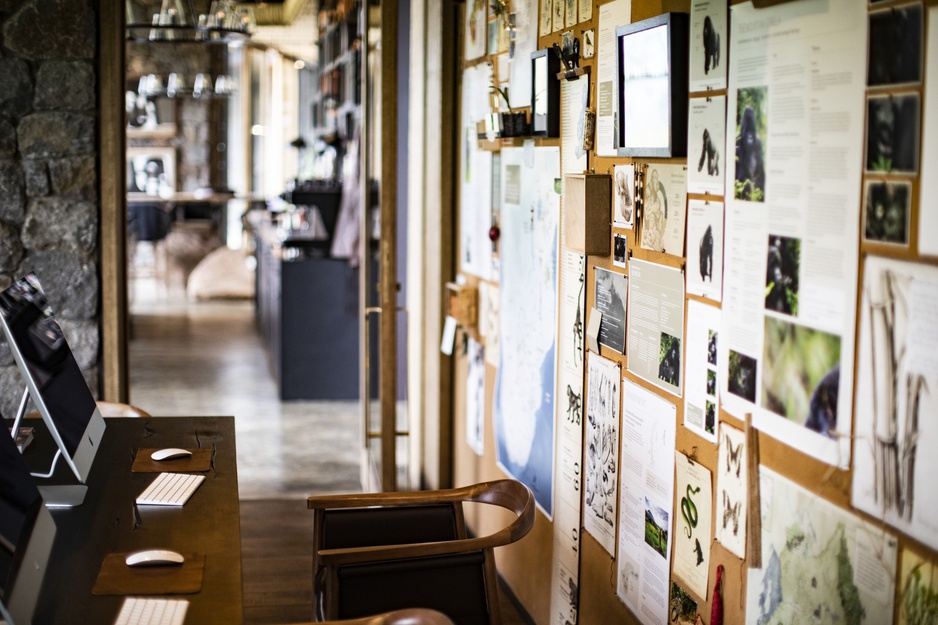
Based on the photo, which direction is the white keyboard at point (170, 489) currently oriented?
to the viewer's right

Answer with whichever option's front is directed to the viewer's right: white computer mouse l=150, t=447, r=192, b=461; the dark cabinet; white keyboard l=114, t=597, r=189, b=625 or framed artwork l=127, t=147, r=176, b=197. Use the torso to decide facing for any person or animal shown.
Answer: the white keyboard

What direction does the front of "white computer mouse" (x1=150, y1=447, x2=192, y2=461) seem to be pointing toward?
to the viewer's left

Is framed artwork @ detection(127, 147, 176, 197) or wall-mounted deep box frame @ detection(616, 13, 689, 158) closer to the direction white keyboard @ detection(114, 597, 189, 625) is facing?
the wall-mounted deep box frame

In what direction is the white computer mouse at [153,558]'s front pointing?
to the viewer's left

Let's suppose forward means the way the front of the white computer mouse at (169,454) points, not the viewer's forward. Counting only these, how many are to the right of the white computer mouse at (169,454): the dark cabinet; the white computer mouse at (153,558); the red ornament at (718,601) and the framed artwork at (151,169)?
2

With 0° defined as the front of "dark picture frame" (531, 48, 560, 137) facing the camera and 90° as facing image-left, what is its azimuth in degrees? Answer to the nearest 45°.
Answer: approximately 45°

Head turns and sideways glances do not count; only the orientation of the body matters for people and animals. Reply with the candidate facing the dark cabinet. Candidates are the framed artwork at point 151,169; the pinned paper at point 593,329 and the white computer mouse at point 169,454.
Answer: the framed artwork

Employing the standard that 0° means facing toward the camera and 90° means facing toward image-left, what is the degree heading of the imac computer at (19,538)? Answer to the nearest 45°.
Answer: approximately 315°

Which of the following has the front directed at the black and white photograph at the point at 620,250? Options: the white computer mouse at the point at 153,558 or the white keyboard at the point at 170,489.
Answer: the white keyboard

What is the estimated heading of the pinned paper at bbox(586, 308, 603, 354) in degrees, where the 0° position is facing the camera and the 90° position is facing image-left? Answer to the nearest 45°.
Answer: approximately 45°

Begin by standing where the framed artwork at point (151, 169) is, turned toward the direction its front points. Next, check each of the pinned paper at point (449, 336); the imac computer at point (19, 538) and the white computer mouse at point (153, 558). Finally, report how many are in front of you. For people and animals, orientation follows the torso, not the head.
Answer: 3
